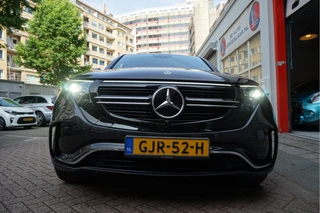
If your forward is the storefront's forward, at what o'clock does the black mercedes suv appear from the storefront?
The black mercedes suv is roughly at 11 o'clock from the storefront.

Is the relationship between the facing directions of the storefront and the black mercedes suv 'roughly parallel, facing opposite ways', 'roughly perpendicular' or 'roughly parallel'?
roughly perpendicular

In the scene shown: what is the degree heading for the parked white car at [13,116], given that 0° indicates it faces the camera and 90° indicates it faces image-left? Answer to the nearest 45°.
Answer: approximately 315°

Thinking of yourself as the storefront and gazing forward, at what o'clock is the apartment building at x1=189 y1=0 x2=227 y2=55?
The apartment building is roughly at 4 o'clock from the storefront.

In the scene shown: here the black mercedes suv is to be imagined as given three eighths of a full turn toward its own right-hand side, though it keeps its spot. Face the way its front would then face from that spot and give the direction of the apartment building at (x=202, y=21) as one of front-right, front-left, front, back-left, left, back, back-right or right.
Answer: front-right

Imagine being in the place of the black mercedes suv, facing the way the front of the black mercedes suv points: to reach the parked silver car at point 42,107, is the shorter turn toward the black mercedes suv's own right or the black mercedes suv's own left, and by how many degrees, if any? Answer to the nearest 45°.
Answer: approximately 135° to the black mercedes suv's own right

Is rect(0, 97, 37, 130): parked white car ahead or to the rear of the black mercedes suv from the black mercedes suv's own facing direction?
to the rear

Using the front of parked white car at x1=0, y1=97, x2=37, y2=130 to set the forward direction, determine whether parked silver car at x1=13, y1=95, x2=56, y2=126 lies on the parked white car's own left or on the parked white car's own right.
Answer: on the parked white car's own left

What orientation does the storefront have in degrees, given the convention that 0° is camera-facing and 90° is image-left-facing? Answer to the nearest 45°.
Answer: approximately 45°

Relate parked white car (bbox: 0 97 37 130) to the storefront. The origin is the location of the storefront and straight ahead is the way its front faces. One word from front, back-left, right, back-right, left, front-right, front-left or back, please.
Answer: front-right
